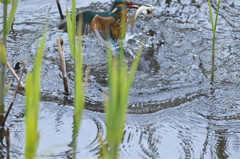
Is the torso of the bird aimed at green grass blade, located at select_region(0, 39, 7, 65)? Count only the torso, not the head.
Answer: no

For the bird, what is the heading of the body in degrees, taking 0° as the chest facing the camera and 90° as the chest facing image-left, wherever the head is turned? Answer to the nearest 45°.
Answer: approximately 270°

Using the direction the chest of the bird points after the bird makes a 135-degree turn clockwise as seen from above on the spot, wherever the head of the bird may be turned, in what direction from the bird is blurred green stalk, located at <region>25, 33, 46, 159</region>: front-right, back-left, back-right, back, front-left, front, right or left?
front-left
